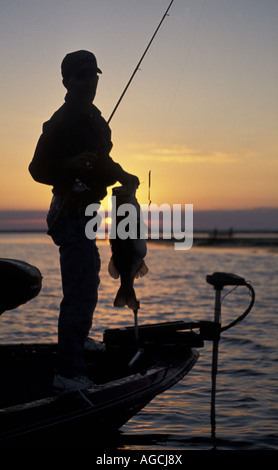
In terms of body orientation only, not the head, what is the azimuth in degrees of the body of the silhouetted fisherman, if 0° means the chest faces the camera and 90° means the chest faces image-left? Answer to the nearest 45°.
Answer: approximately 315°

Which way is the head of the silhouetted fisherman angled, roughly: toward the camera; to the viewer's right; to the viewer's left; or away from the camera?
to the viewer's right
